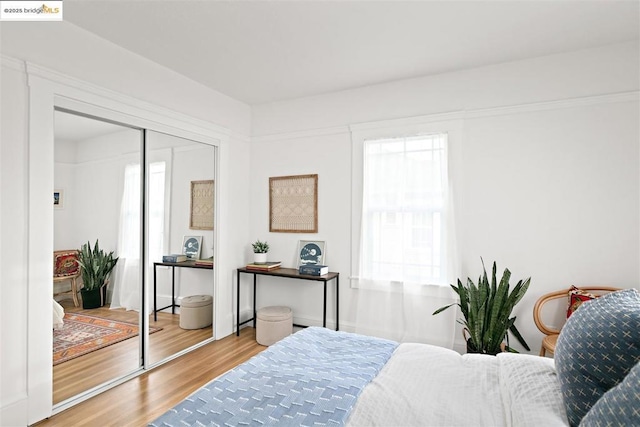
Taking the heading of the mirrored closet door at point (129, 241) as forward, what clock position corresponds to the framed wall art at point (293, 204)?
The framed wall art is roughly at 10 o'clock from the mirrored closet door.

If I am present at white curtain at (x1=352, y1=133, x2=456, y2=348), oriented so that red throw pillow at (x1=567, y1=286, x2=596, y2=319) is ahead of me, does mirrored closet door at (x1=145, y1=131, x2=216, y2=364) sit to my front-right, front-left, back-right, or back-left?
back-right

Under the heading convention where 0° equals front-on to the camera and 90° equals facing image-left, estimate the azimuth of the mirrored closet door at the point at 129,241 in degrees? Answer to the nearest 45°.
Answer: approximately 315°

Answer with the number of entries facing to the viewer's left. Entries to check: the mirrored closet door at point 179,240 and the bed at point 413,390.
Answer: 1

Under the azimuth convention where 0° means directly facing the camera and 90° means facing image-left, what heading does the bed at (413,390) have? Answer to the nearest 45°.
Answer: approximately 90°

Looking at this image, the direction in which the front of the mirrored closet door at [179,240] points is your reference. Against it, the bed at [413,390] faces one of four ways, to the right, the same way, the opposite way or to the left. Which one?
the opposite way

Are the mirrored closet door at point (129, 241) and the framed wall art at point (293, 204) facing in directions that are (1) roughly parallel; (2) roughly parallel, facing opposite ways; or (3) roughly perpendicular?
roughly perpendicular

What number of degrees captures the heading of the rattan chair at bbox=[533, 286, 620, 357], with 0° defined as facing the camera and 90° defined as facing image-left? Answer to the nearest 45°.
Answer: approximately 45°

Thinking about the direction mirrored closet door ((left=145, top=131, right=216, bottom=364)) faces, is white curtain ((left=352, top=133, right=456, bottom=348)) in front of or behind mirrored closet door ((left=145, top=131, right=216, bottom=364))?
in front

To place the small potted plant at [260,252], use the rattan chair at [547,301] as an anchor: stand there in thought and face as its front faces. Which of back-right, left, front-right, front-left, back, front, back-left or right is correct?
front-right
